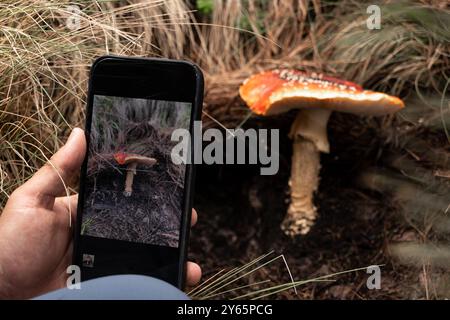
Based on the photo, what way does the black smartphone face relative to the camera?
toward the camera

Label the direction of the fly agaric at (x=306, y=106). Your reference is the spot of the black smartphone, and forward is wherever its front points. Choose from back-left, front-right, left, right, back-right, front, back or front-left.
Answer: back-left
